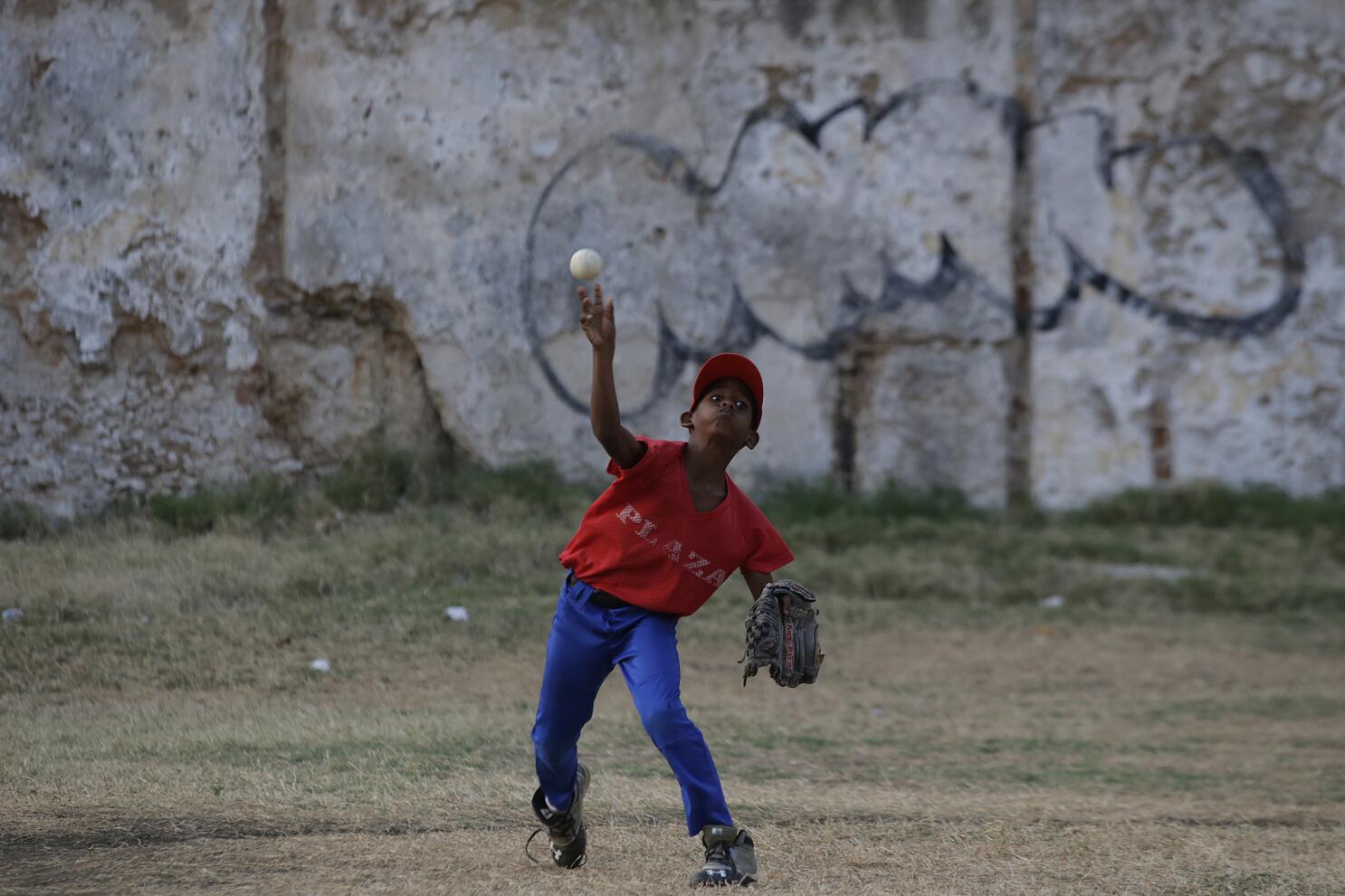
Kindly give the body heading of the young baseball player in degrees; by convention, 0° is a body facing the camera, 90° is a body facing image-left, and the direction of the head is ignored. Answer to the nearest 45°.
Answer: approximately 0°
